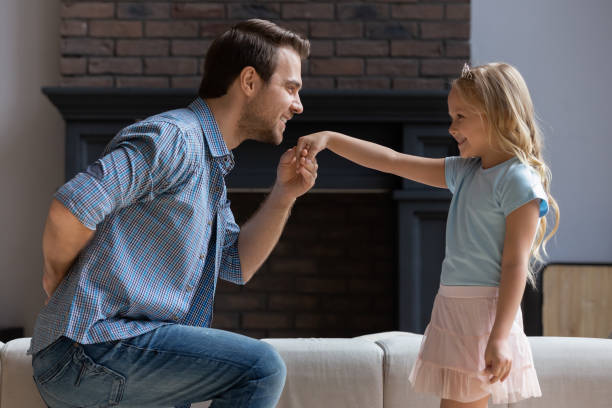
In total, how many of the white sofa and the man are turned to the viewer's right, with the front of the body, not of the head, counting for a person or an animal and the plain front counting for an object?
1

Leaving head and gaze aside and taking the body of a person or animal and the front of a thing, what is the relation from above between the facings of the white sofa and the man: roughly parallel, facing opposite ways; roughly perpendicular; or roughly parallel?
roughly perpendicular

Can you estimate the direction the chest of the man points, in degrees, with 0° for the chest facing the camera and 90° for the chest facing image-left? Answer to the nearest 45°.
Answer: approximately 270°

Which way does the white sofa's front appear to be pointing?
toward the camera

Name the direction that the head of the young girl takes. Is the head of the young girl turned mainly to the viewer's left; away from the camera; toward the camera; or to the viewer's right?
to the viewer's left

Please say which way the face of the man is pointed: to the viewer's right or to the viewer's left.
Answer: to the viewer's right
